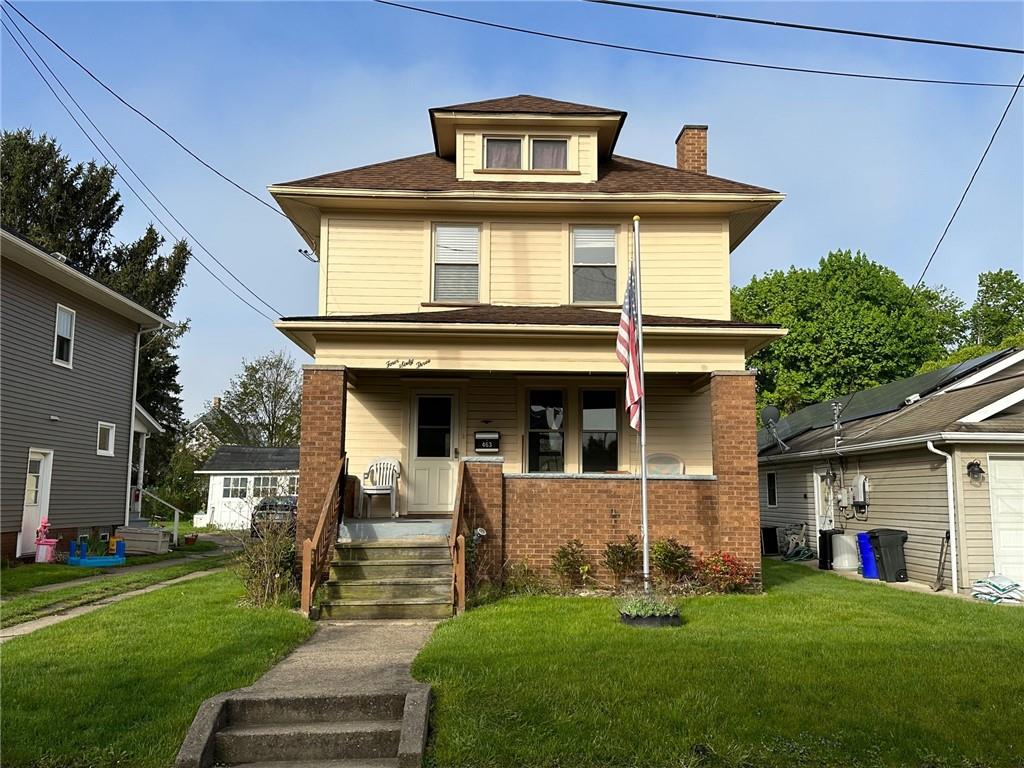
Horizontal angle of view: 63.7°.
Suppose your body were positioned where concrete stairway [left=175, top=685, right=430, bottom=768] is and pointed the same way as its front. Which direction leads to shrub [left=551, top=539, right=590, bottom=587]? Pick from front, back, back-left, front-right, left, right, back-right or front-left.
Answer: back-left

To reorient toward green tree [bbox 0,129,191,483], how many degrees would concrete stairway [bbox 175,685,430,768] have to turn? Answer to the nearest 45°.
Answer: approximately 180°

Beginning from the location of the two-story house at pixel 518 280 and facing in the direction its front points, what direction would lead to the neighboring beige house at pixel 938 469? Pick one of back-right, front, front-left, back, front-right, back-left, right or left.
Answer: left

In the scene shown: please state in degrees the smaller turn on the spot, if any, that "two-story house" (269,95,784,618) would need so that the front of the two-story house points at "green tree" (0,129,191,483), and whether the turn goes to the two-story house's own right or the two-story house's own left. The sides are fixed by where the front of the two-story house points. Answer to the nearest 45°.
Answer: approximately 135° to the two-story house's own right

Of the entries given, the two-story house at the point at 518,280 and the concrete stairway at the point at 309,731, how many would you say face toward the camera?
2

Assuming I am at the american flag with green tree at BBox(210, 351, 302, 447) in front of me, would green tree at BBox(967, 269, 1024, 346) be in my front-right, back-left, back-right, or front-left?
front-right

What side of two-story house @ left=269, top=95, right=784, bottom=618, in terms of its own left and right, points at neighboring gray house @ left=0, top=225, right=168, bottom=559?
right

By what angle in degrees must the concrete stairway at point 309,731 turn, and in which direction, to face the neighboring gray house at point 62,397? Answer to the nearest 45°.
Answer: approximately 180°

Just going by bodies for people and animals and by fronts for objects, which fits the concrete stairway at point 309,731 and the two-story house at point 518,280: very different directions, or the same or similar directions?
same or similar directions

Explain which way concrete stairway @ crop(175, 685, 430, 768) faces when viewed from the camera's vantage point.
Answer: facing the viewer

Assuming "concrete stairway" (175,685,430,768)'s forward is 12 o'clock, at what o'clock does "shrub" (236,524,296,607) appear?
The shrub is roughly at 6 o'clock from the concrete stairway.

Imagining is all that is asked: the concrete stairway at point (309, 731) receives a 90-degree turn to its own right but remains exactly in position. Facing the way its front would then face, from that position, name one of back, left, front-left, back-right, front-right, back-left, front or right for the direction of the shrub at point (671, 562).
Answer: back-right

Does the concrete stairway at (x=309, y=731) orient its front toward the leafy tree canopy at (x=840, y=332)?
no

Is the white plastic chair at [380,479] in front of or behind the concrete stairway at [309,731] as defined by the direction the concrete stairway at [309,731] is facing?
behind

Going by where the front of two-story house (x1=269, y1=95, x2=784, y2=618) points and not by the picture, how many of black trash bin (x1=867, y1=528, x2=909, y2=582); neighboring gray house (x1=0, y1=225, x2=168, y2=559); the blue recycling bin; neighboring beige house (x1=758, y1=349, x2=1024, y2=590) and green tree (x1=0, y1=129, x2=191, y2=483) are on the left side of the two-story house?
3

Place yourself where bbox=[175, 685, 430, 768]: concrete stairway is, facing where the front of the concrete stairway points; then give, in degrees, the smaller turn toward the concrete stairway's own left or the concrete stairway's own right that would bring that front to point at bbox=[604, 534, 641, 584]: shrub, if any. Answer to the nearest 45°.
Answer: approximately 135° to the concrete stairway's own left

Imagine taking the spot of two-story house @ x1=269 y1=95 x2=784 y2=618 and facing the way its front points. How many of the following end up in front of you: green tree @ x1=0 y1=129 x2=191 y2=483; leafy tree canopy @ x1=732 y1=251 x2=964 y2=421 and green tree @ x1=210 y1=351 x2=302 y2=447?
0
